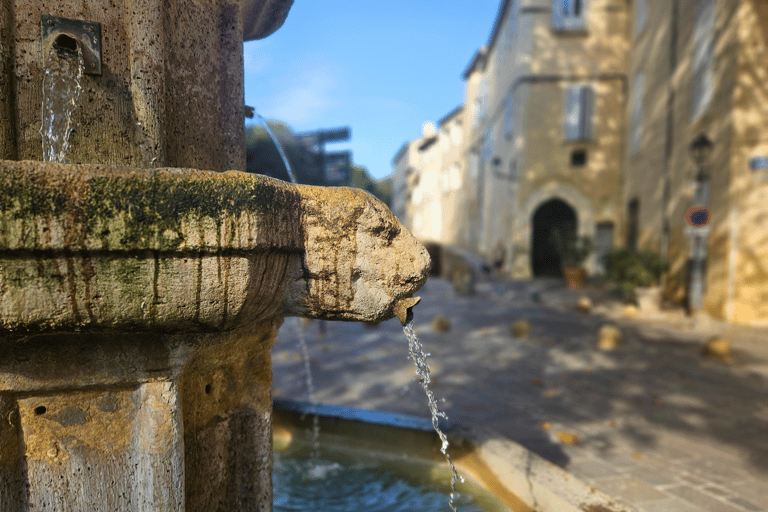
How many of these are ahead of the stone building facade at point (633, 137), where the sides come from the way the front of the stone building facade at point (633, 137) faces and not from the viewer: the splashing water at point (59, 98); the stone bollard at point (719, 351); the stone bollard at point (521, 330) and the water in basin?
4

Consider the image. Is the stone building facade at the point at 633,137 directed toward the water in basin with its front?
yes

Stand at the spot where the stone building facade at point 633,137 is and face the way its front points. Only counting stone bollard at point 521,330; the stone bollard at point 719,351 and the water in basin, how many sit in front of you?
3

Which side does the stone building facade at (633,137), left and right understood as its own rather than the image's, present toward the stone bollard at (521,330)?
front

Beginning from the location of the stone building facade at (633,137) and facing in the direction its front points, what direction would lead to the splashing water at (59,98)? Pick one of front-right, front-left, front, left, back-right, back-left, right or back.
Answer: front

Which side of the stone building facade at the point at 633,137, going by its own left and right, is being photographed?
front

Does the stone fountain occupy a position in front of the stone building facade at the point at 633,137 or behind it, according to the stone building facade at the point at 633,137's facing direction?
in front

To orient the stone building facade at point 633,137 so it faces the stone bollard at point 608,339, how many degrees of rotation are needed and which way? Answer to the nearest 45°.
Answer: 0° — it already faces it

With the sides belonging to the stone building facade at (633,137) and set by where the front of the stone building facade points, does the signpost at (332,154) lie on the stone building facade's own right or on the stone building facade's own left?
on the stone building facade's own right

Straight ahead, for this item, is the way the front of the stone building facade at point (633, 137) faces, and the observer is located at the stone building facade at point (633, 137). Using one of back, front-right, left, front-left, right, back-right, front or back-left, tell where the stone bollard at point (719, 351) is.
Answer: front
